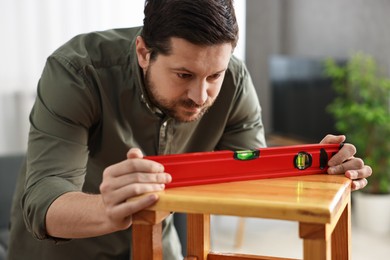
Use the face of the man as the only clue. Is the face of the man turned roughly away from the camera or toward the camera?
toward the camera

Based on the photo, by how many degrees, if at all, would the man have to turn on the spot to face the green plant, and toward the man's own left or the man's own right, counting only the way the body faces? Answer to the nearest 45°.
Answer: approximately 90° to the man's own left

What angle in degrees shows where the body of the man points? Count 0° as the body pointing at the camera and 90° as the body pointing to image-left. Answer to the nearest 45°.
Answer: approximately 315°
